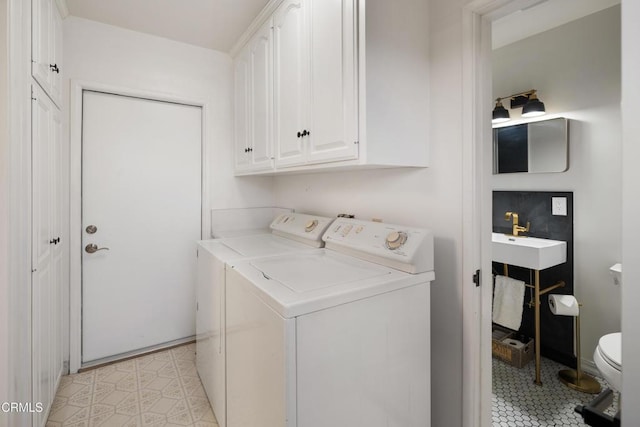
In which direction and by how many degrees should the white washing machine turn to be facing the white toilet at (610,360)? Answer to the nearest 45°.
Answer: approximately 135° to its left

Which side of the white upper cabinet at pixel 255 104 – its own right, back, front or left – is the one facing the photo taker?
left

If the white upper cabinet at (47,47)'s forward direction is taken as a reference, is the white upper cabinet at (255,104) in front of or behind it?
in front

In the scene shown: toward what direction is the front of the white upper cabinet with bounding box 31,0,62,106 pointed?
to the viewer's right

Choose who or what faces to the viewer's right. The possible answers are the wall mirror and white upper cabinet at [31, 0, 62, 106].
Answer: the white upper cabinet

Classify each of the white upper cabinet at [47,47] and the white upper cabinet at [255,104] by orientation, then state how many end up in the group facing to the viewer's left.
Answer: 1

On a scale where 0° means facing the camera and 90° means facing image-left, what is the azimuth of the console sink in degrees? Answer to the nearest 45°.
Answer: approximately 45°

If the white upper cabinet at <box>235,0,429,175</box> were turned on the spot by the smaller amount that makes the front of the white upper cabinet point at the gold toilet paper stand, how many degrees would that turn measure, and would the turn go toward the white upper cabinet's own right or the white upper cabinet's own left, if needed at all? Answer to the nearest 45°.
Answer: approximately 180°

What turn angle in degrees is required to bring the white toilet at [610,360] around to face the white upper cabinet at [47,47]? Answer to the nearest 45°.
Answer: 0° — it already faces it
